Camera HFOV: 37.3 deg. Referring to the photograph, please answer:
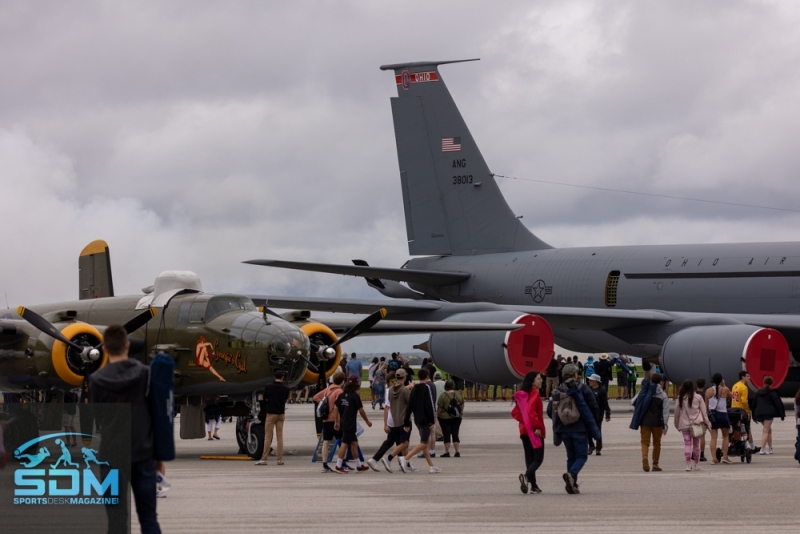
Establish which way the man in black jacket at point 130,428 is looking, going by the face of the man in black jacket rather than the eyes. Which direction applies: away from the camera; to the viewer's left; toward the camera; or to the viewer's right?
away from the camera

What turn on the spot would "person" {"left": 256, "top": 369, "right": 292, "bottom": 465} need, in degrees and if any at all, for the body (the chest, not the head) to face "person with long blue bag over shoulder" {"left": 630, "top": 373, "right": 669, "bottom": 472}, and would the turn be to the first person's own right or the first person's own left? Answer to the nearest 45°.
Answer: approximately 90° to the first person's own right

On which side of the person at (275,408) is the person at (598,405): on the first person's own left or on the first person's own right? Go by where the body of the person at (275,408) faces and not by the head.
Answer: on the first person's own right

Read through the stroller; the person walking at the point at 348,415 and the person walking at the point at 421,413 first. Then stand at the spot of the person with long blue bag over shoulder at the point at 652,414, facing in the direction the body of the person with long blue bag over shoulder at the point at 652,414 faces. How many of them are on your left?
2
